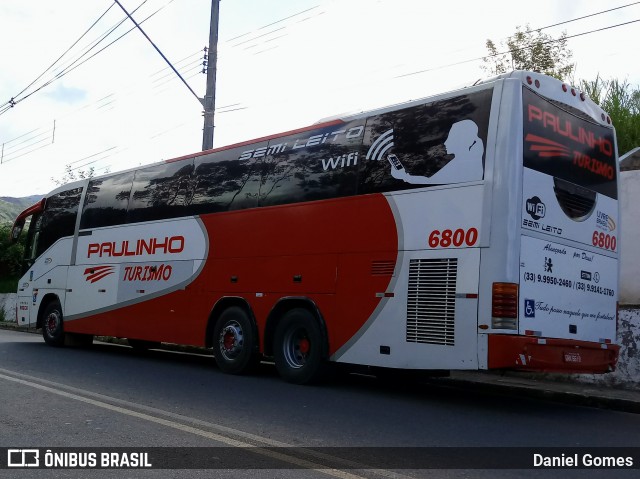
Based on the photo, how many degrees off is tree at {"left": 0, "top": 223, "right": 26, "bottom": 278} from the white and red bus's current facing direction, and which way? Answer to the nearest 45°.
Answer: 0° — it already faces it

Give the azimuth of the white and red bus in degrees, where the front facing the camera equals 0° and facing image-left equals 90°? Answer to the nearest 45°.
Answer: approximately 135°

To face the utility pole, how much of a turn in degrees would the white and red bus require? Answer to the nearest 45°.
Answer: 0° — it already faces it
